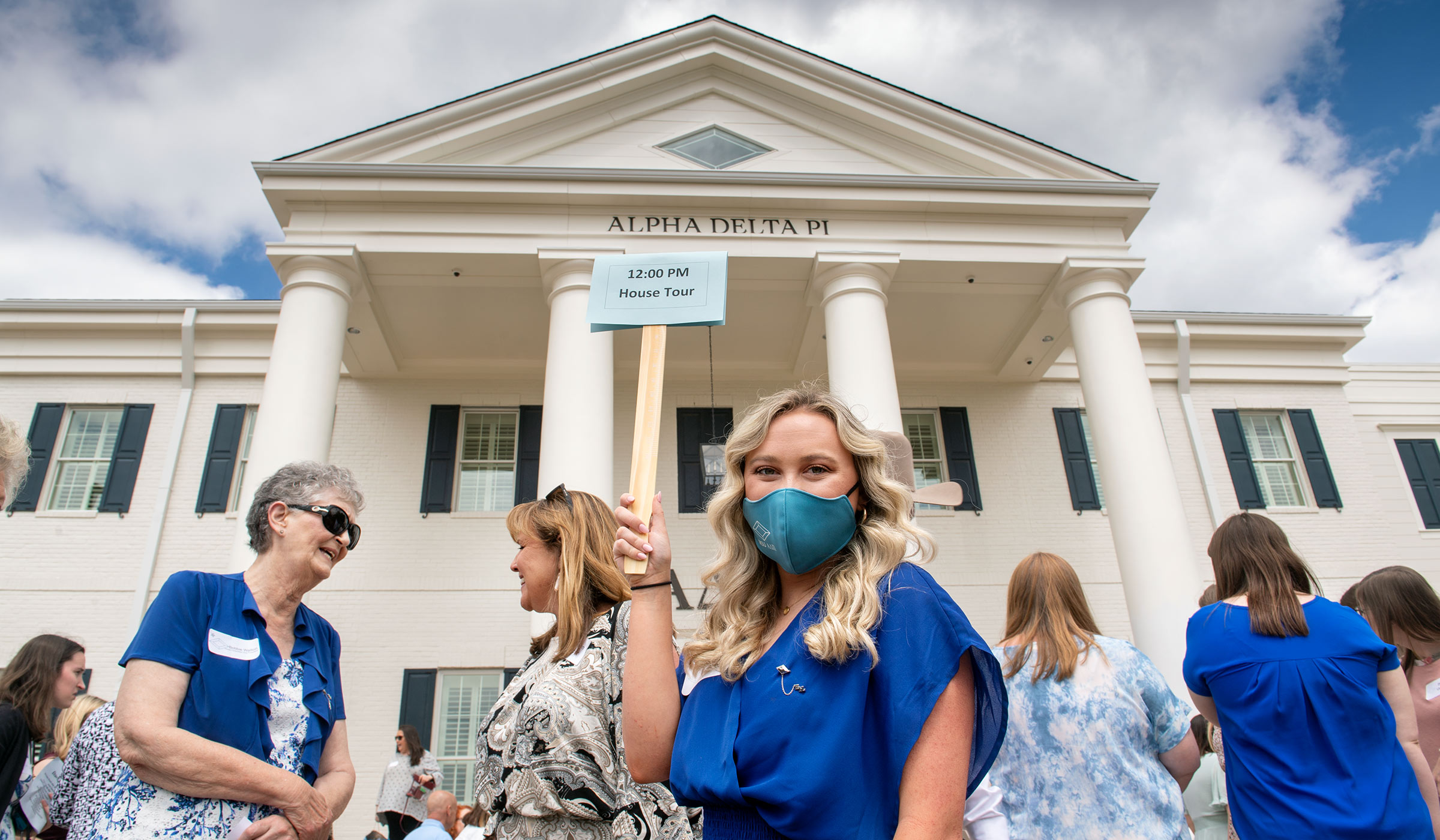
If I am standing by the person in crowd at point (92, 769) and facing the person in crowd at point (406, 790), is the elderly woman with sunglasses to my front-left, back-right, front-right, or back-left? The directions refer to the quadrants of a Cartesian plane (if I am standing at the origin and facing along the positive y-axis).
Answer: back-right

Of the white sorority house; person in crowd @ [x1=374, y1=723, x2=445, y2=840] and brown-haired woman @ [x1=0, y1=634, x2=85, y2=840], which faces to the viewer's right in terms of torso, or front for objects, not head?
the brown-haired woman

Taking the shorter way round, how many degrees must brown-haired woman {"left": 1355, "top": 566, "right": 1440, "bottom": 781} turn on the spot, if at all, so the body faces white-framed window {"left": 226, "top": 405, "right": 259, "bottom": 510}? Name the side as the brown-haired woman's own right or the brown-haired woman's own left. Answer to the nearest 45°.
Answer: approximately 45° to the brown-haired woman's own right

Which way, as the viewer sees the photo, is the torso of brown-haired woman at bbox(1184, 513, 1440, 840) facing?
away from the camera

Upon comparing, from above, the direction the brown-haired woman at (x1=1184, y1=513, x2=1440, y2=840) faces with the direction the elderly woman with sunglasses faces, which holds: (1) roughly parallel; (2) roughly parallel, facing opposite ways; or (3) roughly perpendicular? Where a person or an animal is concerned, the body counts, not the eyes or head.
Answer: roughly perpendicular

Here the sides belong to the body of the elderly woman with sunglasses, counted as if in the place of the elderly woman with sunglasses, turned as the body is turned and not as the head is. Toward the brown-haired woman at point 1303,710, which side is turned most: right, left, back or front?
front

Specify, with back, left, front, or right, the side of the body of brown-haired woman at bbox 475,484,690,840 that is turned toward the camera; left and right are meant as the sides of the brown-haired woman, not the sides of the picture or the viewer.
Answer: left

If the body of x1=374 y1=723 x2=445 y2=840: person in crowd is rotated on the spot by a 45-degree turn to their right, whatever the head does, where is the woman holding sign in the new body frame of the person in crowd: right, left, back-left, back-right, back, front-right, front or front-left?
left

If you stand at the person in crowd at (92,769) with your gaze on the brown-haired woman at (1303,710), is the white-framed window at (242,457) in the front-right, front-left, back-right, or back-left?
back-left

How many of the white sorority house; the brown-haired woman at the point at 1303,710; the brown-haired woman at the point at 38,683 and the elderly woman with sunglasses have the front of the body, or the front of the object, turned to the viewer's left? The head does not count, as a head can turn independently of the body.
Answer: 0

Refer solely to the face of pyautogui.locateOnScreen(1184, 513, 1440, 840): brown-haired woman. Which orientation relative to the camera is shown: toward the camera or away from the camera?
away from the camera

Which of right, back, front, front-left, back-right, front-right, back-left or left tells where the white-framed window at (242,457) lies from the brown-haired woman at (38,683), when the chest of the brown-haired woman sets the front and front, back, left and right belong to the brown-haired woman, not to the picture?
left

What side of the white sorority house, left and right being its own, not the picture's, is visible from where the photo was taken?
front

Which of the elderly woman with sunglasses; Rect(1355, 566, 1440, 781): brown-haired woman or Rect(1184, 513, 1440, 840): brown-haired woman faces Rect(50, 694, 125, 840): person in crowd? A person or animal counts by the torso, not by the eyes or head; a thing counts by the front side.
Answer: Rect(1355, 566, 1440, 781): brown-haired woman

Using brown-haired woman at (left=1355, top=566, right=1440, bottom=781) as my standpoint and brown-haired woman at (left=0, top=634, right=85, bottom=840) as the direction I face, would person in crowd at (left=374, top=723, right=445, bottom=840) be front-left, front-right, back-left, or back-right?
front-right

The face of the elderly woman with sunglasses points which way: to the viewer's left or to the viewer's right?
to the viewer's right

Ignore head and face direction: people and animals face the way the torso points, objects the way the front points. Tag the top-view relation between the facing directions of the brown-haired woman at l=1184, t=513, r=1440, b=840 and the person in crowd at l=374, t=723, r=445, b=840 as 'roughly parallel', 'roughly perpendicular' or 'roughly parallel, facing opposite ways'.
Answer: roughly parallel, facing opposite ways

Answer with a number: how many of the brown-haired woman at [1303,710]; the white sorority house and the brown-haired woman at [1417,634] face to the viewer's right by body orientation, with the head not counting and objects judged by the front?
0

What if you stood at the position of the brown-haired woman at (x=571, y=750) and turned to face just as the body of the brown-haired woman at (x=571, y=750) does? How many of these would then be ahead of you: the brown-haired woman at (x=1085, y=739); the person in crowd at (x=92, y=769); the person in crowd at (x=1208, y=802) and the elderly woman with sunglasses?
2

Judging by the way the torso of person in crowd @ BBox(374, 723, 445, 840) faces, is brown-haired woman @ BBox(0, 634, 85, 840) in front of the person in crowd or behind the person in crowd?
in front
